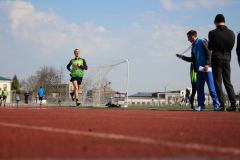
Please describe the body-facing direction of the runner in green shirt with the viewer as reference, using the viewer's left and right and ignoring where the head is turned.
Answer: facing the viewer

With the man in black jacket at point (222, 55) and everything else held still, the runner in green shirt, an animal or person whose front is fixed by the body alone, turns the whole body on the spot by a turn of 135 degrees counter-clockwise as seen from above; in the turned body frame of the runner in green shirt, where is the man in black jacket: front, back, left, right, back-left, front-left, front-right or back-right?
right
